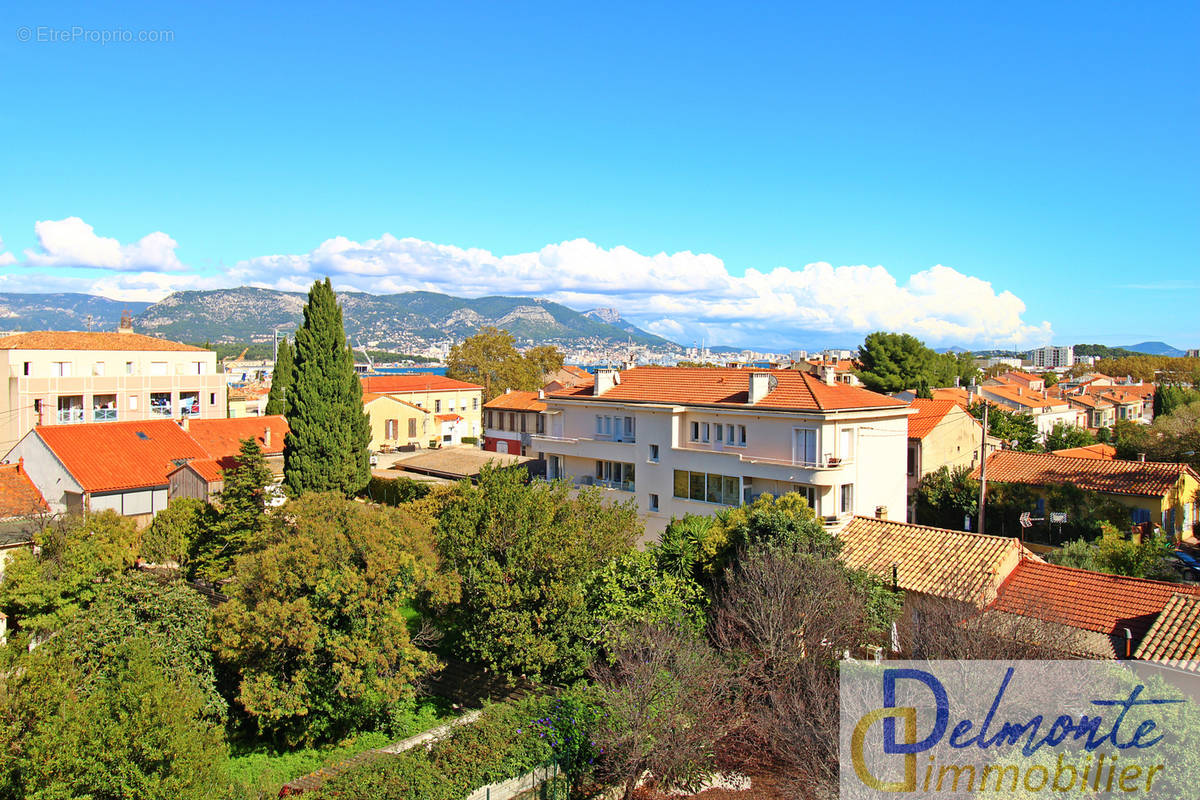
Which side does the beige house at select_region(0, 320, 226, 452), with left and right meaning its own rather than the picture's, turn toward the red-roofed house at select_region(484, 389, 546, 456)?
left

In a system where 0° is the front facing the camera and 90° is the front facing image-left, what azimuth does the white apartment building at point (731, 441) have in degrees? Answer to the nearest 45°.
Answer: approximately 45°

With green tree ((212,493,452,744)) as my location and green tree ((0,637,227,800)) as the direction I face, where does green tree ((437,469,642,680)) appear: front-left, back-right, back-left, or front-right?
back-left

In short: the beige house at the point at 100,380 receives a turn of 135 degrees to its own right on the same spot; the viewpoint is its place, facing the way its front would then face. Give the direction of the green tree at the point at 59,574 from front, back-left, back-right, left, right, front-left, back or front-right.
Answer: back-left

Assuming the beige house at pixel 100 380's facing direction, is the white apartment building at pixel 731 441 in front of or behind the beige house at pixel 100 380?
in front

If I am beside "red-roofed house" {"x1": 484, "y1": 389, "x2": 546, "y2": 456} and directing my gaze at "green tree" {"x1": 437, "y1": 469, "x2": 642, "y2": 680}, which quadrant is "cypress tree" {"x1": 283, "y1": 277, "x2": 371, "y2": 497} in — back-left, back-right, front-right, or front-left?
front-right

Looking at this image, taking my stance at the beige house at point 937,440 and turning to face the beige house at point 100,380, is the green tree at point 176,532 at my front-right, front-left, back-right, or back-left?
front-left

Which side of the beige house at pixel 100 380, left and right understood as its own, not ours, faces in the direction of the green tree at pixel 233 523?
front

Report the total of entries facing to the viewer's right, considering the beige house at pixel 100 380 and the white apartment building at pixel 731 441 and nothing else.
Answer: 0

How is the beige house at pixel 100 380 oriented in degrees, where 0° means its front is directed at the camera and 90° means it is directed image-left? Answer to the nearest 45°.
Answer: approximately 0°
